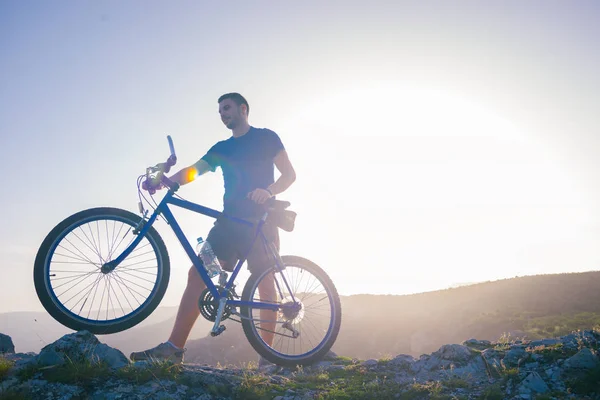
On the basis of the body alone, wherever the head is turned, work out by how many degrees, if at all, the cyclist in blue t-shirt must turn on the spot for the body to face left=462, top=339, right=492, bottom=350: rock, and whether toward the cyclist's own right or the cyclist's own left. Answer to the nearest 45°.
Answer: approximately 135° to the cyclist's own left

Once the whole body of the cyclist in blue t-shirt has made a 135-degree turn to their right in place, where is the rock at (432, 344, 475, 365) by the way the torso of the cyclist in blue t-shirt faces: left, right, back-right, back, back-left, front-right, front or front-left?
right

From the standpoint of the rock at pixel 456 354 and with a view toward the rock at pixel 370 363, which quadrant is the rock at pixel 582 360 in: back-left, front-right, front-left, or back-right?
back-left

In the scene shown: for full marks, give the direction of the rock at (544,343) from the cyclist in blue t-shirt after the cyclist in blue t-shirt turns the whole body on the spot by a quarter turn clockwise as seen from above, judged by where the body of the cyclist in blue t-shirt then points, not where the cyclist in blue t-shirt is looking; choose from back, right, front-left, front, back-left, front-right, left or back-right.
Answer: back-right

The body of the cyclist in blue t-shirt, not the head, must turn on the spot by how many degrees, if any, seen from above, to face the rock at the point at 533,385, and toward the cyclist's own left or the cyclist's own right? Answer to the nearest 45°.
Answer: approximately 90° to the cyclist's own left

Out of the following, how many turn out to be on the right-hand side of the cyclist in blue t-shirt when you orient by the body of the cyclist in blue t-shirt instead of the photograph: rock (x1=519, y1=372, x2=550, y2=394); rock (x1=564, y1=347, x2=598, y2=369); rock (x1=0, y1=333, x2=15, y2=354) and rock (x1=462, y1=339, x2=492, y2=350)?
1

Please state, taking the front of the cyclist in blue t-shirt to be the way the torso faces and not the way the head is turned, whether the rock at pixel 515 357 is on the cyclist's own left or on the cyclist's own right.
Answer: on the cyclist's own left

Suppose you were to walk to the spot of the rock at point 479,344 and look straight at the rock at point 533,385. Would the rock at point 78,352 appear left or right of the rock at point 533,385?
right

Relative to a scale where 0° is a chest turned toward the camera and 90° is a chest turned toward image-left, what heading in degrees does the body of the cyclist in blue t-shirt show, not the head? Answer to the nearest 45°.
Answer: approximately 45°
